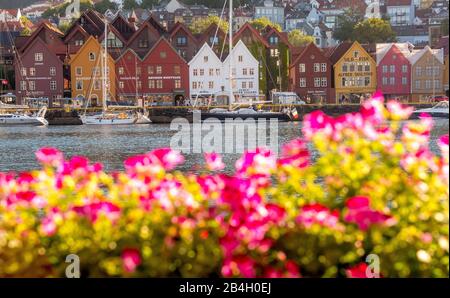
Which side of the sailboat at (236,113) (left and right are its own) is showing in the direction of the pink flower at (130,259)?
left

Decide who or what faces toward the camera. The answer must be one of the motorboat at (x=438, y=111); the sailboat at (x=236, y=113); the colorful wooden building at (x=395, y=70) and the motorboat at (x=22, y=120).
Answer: the colorful wooden building

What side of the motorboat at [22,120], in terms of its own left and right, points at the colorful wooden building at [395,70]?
back

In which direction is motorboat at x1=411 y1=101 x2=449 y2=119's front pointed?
to the viewer's left

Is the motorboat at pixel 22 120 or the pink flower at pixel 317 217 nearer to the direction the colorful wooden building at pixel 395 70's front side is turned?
the pink flower

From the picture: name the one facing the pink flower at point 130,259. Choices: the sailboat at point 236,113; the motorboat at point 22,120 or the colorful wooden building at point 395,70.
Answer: the colorful wooden building

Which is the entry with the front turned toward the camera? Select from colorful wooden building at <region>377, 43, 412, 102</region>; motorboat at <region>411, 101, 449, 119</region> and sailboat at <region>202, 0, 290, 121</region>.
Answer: the colorful wooden building

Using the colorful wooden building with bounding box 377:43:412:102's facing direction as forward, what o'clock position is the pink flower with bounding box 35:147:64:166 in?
The pink flower is roughly at 12 o'clock from the colorful wooden building.

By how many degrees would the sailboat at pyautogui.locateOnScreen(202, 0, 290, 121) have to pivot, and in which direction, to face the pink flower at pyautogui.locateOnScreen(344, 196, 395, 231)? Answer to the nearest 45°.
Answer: approximately 90° to its left

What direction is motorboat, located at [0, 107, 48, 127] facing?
to the viewer's left

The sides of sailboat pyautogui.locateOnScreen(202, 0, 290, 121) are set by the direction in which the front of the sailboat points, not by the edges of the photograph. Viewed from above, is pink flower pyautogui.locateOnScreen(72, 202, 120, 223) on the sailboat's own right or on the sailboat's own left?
on the sailboat's own left

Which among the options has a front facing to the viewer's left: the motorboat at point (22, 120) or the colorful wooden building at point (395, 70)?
the motorboat
